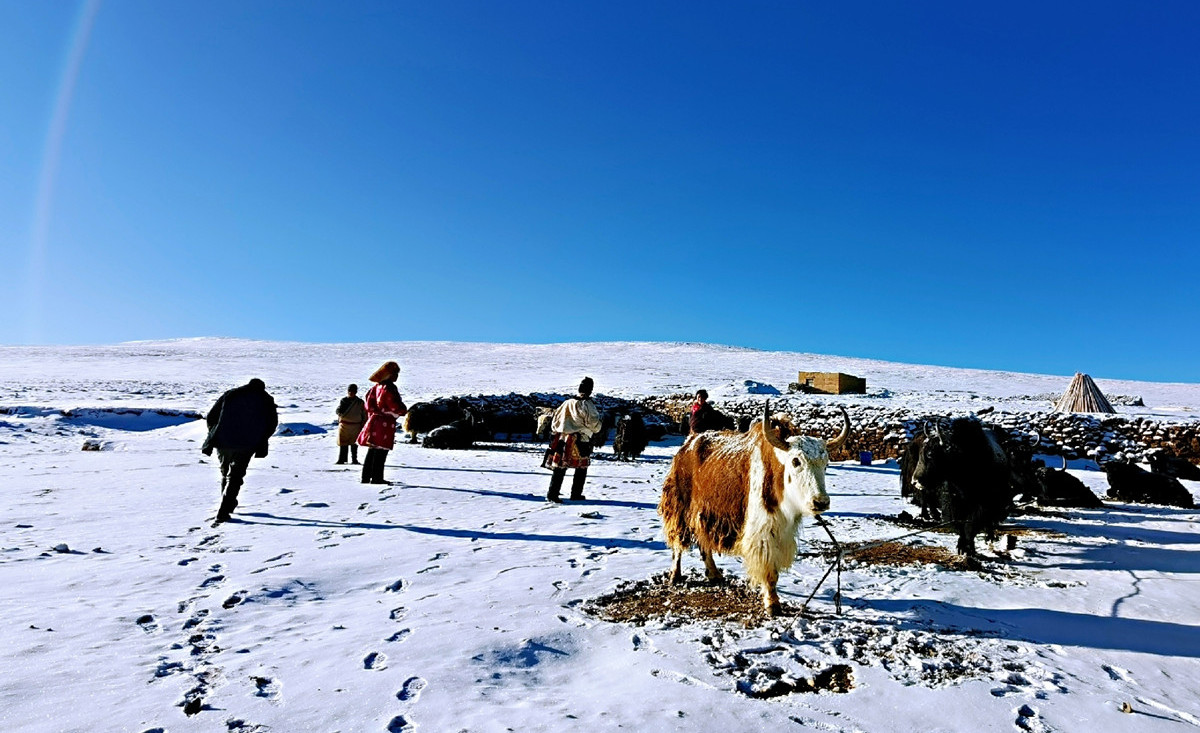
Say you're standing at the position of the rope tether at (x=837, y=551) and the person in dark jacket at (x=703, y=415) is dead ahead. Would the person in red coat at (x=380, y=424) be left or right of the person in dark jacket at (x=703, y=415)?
left

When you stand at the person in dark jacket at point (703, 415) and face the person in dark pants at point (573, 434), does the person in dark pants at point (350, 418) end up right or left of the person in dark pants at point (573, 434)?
right

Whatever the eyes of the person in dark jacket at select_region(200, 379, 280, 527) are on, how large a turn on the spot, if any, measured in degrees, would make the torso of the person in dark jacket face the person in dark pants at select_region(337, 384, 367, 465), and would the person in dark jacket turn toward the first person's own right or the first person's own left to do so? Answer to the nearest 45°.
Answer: approximately 45° to the first person's own left

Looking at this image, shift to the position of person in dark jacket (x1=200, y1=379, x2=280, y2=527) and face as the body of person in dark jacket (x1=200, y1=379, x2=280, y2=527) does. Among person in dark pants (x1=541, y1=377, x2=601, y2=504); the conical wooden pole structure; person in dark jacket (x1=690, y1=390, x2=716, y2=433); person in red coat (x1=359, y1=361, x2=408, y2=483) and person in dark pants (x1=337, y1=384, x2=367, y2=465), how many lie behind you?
0

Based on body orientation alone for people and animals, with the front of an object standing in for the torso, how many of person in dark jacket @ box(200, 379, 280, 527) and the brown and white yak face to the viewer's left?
0

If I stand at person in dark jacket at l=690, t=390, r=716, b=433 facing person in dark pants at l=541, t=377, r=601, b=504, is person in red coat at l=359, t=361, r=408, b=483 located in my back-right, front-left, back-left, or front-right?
front-right

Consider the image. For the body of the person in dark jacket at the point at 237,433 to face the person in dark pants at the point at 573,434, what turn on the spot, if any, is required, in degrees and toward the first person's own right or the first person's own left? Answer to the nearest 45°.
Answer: approximately 45° to the first person's own right

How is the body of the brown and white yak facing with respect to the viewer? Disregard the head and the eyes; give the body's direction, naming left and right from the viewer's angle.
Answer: facing the viewer and to the right of the viewer

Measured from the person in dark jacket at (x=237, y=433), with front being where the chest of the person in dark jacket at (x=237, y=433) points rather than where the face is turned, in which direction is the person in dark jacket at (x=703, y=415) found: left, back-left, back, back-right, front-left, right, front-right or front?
front-right

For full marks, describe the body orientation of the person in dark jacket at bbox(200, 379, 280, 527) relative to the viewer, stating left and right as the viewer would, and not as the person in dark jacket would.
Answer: facing away from the viewer and to the right of the viewer

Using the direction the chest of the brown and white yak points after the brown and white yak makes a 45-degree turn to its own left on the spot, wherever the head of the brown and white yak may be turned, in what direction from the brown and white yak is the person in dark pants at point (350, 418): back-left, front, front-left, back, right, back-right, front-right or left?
back-left

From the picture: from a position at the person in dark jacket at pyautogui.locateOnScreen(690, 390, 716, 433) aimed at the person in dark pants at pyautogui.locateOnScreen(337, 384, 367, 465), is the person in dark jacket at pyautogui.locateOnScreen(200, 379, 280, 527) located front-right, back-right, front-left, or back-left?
front-left

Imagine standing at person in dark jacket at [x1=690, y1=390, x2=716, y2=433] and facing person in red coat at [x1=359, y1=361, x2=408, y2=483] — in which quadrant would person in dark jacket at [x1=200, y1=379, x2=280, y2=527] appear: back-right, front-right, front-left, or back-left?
front-left

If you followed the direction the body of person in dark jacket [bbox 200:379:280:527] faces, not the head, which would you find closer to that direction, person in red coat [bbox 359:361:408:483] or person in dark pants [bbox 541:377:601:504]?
the person in red coat

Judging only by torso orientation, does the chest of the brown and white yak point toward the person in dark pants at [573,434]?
no

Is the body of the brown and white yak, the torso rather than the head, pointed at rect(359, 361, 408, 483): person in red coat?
no

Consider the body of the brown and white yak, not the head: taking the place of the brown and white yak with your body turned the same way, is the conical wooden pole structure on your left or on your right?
on your left

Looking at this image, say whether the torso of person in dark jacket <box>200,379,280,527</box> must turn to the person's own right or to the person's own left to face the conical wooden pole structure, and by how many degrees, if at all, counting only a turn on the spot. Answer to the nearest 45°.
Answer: approximately 45° to the person's own right
